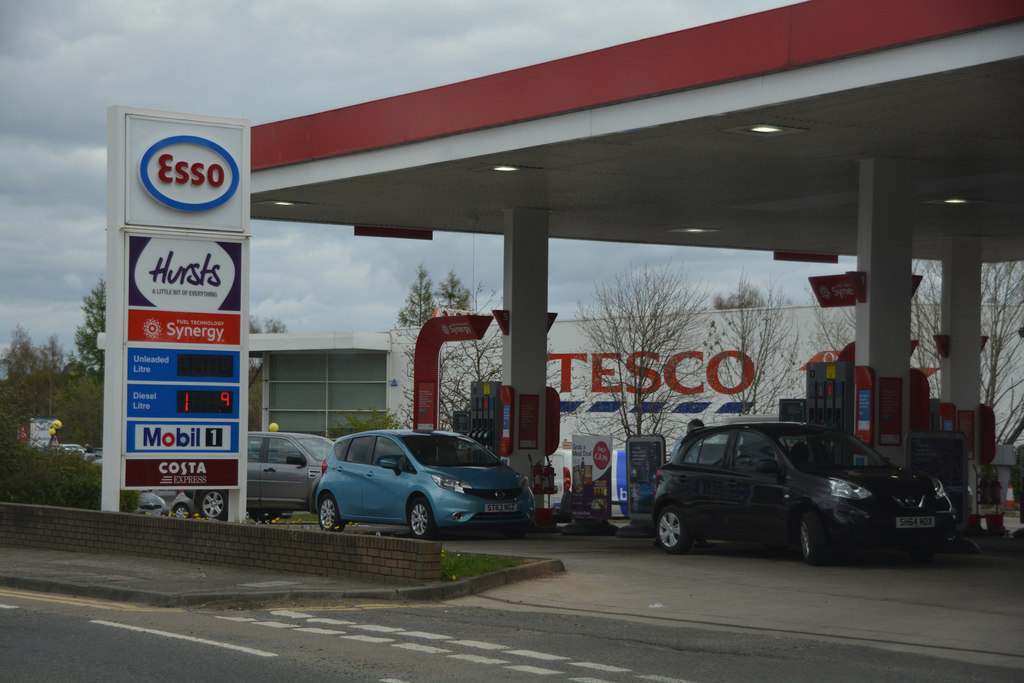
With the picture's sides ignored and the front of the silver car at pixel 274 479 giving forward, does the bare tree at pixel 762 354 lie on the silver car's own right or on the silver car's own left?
on the silver car's own left

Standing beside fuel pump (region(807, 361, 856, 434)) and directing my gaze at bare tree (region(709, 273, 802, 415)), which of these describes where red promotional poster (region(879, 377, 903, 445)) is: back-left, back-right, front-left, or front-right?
back-right

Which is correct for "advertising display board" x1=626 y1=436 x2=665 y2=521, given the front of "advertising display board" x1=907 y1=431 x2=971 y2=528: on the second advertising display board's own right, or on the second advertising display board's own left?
on the second advertising display board's own right

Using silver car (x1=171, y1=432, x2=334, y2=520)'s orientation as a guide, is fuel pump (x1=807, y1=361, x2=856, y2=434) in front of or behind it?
in front

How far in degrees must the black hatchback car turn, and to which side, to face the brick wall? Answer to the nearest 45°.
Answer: approximately 90° to its right

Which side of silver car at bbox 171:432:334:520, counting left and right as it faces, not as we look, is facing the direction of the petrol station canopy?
front

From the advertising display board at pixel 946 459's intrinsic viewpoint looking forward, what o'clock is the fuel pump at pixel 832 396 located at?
The fuel pump is roughly at 3 o'clock from the advertising display board.

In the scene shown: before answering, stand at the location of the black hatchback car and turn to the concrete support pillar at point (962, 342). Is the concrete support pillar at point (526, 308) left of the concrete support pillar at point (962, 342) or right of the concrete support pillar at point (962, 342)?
left

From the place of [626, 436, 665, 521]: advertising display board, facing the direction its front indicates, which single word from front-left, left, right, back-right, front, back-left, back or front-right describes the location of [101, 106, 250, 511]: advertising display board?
front-right

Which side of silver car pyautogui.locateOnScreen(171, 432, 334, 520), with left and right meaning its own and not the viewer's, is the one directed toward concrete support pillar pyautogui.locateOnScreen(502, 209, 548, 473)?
front

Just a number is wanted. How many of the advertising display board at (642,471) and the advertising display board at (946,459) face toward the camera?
2

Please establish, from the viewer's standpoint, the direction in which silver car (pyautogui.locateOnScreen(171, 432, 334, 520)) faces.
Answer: facing the viewer and to the right of the viewer

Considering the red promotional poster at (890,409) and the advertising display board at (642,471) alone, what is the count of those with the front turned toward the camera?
2

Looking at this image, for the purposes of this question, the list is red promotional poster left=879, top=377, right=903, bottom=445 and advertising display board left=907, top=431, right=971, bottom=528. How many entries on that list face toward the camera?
2
